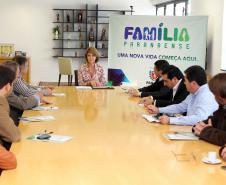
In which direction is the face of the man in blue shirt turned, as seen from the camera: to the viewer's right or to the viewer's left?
to the viewer's left

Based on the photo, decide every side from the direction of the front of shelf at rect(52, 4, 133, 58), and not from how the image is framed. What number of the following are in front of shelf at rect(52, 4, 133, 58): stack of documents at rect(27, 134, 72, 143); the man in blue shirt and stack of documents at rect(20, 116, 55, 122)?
3

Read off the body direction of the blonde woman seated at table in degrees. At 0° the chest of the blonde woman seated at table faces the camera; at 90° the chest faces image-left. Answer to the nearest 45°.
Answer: approximately 0°

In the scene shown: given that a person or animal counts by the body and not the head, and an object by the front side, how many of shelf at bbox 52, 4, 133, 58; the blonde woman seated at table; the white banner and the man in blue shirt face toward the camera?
3

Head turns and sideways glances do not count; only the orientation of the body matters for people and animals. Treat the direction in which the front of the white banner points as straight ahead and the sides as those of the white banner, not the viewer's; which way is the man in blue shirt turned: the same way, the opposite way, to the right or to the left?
to the right

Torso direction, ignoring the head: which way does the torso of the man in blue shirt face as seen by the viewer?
to the viewer's left

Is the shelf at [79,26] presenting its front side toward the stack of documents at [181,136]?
yes
